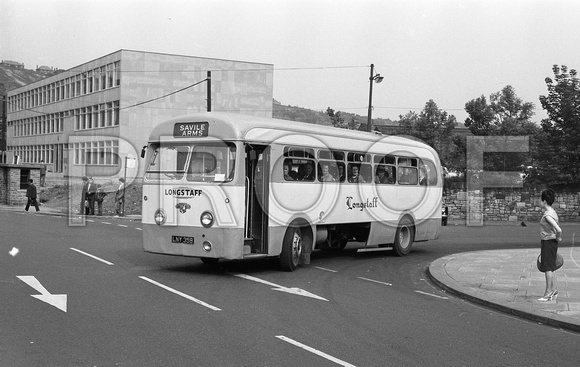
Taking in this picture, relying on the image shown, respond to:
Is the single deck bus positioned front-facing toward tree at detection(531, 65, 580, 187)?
no

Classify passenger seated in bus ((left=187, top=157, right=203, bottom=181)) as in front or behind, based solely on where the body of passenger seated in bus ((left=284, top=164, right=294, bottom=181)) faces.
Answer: in front

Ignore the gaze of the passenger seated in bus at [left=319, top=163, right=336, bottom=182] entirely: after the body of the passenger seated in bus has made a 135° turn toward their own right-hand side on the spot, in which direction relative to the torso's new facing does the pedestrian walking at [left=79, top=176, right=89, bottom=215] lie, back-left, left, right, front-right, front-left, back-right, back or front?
front-left

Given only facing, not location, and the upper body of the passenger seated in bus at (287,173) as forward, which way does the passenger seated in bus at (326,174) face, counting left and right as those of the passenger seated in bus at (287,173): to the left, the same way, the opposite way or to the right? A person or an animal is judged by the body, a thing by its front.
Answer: the same way

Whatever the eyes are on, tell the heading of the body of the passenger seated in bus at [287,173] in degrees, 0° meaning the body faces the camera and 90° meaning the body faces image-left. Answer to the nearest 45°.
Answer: approximately 45°

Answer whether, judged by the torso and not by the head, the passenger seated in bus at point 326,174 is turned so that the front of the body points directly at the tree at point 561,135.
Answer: no

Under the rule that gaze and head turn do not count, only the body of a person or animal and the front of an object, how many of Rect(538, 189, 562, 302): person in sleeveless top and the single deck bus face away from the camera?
0

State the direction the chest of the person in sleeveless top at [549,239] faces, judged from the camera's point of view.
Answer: to the viewer's left

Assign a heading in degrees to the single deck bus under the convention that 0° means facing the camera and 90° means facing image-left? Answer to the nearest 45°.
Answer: approximately 45°

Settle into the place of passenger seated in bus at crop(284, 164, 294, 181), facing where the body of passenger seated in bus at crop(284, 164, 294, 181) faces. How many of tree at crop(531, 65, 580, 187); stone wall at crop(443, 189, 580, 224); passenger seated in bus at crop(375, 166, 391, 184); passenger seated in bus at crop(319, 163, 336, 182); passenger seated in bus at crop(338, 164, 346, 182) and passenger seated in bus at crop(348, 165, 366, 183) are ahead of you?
0

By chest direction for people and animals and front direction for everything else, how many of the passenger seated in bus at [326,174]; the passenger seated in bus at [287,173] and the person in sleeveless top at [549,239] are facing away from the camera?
0

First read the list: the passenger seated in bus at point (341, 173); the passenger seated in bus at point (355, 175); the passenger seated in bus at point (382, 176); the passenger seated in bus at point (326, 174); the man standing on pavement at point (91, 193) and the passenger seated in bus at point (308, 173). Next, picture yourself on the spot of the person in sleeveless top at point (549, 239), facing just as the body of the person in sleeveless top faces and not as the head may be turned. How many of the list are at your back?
0

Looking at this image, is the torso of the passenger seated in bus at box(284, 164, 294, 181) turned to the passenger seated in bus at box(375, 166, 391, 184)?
no

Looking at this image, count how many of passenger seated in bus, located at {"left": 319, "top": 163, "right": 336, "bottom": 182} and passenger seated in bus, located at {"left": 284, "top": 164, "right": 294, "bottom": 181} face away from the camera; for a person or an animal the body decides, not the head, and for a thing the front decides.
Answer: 0

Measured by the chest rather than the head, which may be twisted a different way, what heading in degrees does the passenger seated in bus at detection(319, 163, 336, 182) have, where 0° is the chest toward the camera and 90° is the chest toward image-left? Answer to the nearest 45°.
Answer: approximately 45°

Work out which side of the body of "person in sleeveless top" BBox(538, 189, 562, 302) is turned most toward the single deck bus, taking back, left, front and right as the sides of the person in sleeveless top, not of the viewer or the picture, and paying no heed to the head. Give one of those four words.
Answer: front

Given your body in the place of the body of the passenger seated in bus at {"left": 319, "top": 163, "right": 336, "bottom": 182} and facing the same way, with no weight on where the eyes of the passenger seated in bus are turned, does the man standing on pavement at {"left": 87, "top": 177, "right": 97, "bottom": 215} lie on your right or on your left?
on your right

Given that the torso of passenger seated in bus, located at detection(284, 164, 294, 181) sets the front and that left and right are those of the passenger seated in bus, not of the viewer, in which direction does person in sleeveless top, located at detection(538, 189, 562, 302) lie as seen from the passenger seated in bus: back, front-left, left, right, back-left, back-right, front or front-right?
left

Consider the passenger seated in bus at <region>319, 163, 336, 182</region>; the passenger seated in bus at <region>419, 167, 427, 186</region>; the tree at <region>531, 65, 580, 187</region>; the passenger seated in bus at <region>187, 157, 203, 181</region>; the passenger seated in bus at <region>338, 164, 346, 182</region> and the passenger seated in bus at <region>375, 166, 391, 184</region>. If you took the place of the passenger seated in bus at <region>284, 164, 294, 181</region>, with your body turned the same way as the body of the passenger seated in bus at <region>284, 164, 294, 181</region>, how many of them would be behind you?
5
